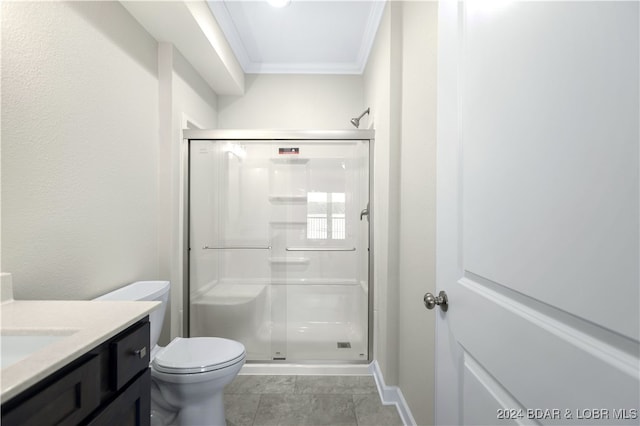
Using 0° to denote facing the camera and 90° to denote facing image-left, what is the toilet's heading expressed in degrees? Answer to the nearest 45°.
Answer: approximately 270°

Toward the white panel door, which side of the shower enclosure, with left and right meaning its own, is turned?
front

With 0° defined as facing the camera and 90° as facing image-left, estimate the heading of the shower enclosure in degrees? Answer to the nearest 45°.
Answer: approximately 0°

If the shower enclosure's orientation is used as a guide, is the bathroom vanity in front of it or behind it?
in front

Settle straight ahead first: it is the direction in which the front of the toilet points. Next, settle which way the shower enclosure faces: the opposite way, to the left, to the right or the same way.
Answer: to the right

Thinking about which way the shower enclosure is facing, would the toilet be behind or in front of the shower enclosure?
in front
